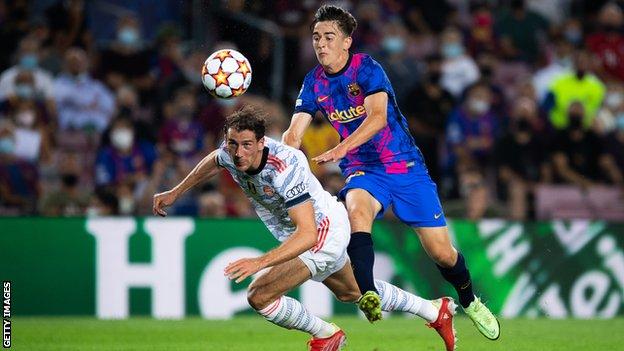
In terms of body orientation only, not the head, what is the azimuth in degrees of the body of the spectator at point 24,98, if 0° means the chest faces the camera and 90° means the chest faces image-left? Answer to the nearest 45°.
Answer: approximately 0°

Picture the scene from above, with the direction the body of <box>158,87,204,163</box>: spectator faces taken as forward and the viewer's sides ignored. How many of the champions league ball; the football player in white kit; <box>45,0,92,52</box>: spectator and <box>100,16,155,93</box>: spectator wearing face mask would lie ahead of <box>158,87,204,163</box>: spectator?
2

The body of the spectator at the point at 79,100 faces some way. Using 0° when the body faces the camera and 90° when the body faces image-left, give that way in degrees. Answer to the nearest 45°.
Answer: approximately 0°

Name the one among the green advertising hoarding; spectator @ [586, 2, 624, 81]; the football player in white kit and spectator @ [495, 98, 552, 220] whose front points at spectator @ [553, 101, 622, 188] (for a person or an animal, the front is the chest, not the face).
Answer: spectator @ [586, 2, 624, 81]

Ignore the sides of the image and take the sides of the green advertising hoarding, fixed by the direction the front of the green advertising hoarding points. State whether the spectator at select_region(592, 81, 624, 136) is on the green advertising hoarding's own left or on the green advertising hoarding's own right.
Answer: on the green advertising hoarding's own left

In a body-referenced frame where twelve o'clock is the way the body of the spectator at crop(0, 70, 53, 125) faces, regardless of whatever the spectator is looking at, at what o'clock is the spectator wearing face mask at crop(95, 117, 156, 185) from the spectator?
The spectator wearing face mask is roughly at 10 o'clock from the spectator.

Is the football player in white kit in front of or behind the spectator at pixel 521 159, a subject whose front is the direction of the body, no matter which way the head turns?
in front

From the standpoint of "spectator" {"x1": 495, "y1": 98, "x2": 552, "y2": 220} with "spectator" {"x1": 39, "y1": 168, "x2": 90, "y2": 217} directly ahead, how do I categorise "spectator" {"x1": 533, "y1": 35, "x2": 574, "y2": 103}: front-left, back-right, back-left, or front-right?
back-right

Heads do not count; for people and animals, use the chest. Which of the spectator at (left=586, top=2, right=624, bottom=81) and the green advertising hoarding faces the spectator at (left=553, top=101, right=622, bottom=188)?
the spectator at (left=586, top=2, right=624, bottom=81)

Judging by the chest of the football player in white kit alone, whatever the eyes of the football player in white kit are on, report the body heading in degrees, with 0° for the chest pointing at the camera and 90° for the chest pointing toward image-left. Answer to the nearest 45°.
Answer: approximately 45°

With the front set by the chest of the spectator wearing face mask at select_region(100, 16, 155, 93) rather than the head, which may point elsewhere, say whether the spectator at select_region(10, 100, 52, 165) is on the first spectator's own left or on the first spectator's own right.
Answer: on the first spectator's own right
